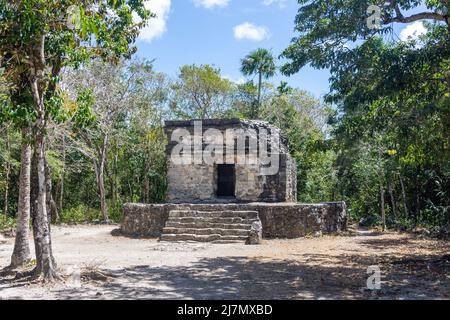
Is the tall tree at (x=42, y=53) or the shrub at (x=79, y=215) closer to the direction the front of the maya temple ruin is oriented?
the tall tree

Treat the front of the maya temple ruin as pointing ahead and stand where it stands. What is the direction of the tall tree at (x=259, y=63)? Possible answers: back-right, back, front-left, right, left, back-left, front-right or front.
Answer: back

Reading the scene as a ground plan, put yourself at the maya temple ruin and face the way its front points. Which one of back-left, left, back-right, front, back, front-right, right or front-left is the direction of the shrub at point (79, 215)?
back-right

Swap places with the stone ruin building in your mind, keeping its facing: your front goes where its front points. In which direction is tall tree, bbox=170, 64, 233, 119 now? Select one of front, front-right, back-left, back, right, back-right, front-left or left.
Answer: back

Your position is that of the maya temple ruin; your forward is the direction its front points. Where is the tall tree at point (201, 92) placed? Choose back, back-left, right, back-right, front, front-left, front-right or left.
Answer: back

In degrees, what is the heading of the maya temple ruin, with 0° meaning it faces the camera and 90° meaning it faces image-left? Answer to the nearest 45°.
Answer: approximately 0°

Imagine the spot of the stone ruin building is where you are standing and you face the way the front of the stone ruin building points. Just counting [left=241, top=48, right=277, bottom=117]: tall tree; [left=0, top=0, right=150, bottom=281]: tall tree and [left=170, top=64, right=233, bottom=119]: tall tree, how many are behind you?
2

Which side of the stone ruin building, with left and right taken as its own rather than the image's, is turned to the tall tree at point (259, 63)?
back
